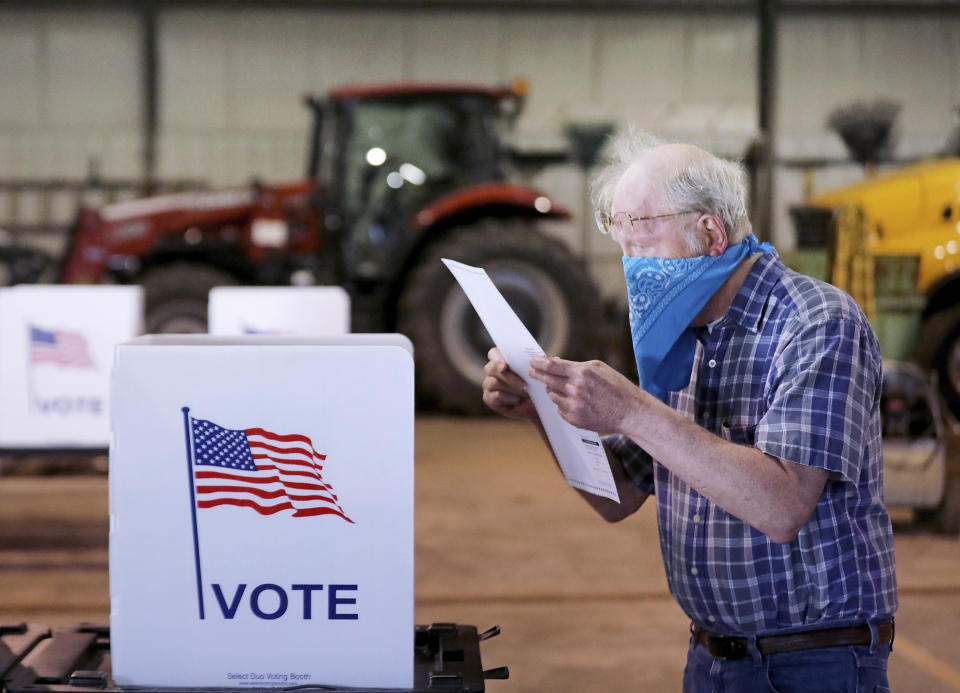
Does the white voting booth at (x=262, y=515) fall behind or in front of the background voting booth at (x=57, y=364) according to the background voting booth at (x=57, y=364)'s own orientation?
in front

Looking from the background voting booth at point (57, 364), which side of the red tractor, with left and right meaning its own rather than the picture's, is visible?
left

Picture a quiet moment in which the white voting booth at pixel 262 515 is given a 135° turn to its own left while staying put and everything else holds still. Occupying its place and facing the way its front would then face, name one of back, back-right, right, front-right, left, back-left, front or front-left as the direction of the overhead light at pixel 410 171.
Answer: front-left

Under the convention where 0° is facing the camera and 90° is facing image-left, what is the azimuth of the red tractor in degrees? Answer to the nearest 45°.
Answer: approximately 90°

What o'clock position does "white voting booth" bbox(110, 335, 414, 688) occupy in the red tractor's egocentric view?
The white voting booth is roughly at 9 o'clock from the red tractor.

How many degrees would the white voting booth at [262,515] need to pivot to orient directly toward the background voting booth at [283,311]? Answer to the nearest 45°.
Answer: approximately 180°
